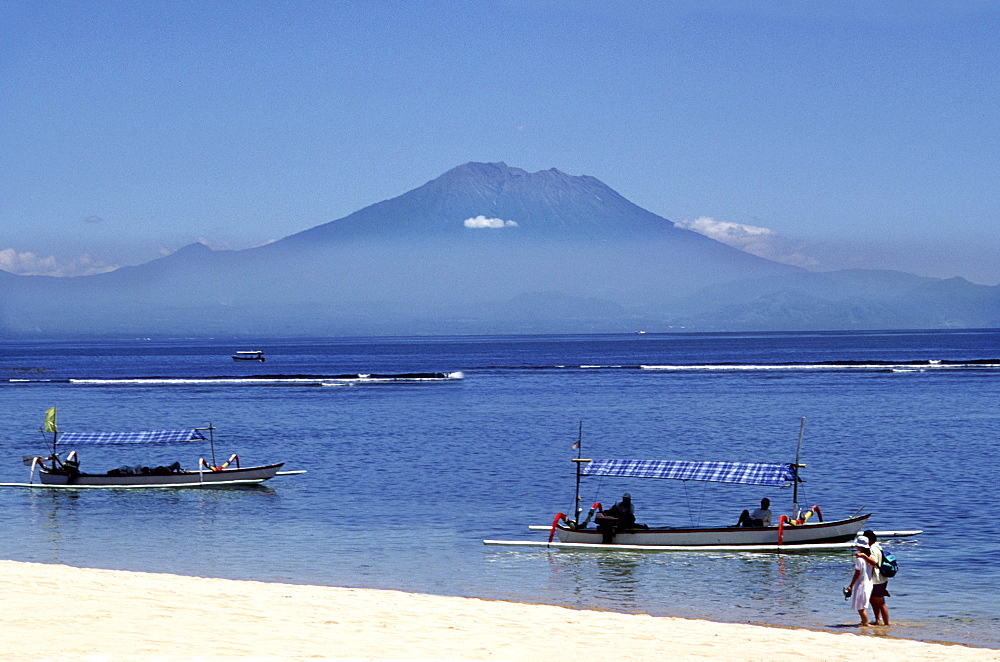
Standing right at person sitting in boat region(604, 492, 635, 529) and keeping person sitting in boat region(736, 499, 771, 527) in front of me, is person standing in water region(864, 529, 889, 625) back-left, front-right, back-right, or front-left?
front-right

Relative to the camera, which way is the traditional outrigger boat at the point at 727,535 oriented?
to the viewer's right

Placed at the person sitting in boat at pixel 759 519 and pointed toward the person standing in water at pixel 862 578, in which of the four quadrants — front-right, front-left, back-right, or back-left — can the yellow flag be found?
back-right

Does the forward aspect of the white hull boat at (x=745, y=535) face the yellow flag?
no

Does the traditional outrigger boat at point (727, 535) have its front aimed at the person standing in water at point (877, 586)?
no

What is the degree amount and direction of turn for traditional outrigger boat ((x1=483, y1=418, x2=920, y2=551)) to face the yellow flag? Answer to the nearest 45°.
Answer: approximately 135° to its left

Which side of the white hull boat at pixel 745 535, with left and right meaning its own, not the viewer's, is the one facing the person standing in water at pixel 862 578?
right
